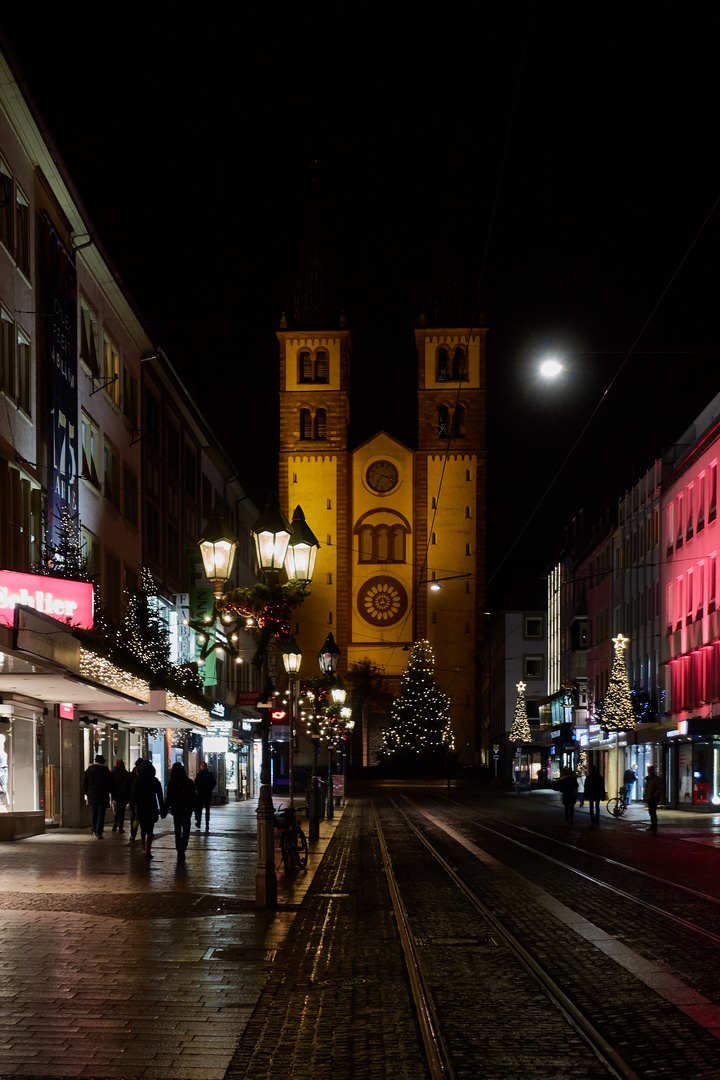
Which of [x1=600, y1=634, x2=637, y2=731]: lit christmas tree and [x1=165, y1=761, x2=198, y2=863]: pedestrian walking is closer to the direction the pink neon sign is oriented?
the pedestrian walking

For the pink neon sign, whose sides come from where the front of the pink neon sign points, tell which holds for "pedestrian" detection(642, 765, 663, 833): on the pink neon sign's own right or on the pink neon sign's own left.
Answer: on the pink neon sign's own left

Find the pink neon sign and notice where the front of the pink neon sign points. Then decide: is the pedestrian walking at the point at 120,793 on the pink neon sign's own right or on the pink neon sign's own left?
on the pink neon sign's own left

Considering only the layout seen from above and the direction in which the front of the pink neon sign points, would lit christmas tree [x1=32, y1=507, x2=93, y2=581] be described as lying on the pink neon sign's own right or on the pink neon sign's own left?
on the pink neon sign's own left

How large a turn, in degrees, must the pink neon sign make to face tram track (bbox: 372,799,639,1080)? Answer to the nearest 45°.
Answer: approximately 45° to its right

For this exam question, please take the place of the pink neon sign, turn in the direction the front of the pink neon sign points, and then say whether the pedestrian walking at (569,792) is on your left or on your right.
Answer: on your left

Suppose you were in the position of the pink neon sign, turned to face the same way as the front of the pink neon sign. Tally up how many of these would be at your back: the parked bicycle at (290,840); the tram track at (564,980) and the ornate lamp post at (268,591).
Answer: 0

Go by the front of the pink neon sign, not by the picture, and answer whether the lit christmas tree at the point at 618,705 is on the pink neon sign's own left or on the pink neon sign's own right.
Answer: on the pink neon sign's own left

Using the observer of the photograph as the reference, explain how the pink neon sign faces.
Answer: facing the viewer and to the right of the viewer
